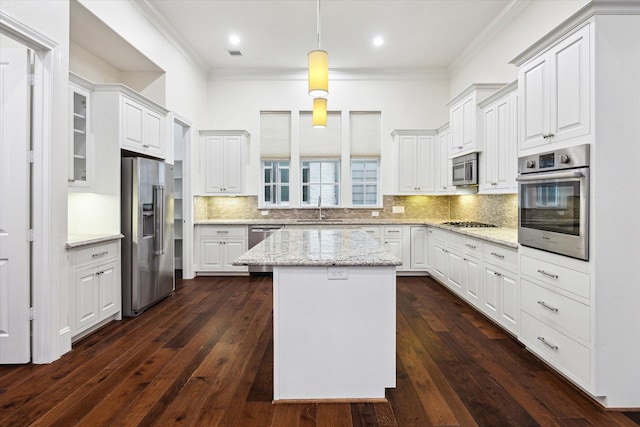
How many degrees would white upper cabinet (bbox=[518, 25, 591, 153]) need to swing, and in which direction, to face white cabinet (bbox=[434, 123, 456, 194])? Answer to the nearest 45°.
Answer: approximately 90° to its right

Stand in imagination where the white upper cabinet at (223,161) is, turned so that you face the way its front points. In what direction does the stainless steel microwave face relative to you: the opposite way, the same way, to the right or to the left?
to the right

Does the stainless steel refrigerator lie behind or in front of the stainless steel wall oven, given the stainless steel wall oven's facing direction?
in front

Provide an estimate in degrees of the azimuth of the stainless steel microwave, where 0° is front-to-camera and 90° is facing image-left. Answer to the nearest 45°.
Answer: approximately 45°

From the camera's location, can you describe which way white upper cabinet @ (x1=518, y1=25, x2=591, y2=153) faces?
facing the viewer and to the left of the viewer

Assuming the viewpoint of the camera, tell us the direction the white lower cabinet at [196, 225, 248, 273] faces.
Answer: facing the viewer

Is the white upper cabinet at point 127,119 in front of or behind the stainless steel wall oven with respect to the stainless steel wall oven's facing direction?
in front

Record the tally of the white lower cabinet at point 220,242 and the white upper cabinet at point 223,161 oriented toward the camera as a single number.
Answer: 2

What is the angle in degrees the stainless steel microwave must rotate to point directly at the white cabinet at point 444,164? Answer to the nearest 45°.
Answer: approximately 135° to its right

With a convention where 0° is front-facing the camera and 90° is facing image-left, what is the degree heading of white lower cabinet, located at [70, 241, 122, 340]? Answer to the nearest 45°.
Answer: approximately 315°

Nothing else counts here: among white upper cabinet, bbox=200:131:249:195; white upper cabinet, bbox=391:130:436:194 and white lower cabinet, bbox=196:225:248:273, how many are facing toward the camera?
3

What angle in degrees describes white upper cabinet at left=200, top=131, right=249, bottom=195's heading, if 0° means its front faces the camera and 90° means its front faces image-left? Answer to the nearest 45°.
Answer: approximately 0°

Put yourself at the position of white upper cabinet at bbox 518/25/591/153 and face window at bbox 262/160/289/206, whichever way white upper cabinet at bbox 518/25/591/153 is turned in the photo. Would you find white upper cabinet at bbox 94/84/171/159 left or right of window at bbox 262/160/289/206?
left
